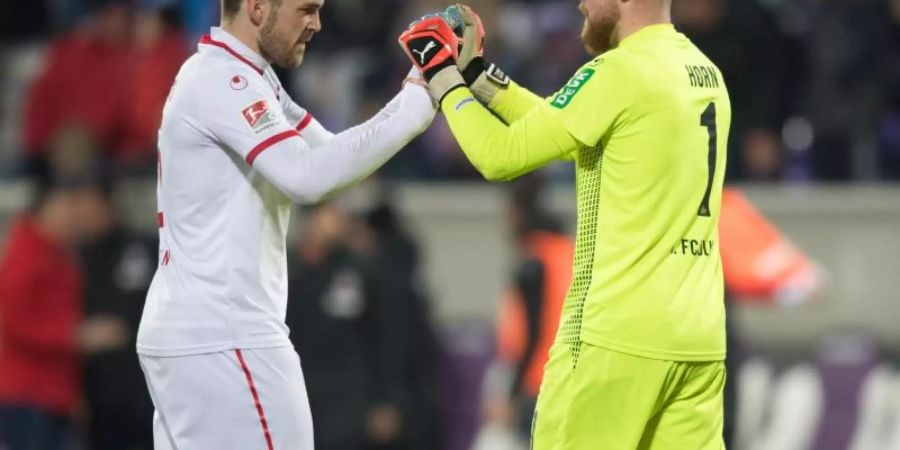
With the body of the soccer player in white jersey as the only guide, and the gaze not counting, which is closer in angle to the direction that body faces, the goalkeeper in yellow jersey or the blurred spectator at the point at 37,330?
the goalkeeper in yellow jersey

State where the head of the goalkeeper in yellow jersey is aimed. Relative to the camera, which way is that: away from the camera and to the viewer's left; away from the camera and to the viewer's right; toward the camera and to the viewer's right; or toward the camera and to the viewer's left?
away from the camera and to the viewer's left

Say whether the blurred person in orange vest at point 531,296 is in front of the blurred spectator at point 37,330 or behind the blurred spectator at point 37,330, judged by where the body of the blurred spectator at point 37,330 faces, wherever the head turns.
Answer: in front

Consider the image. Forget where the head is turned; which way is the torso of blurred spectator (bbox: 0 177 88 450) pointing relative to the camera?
to the viewer's right

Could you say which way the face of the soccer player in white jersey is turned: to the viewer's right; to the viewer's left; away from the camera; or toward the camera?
to the viewer's right

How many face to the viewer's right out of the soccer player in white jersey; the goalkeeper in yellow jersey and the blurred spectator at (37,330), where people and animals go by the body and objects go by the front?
2

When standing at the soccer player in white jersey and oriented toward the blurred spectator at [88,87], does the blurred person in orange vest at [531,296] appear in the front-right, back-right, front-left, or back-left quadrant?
front-right

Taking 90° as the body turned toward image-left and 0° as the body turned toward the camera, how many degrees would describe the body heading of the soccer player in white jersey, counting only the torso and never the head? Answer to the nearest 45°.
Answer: approximately 270°

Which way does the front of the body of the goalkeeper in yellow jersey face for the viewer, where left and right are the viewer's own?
facing away from the viewer and to the left of the viewer
